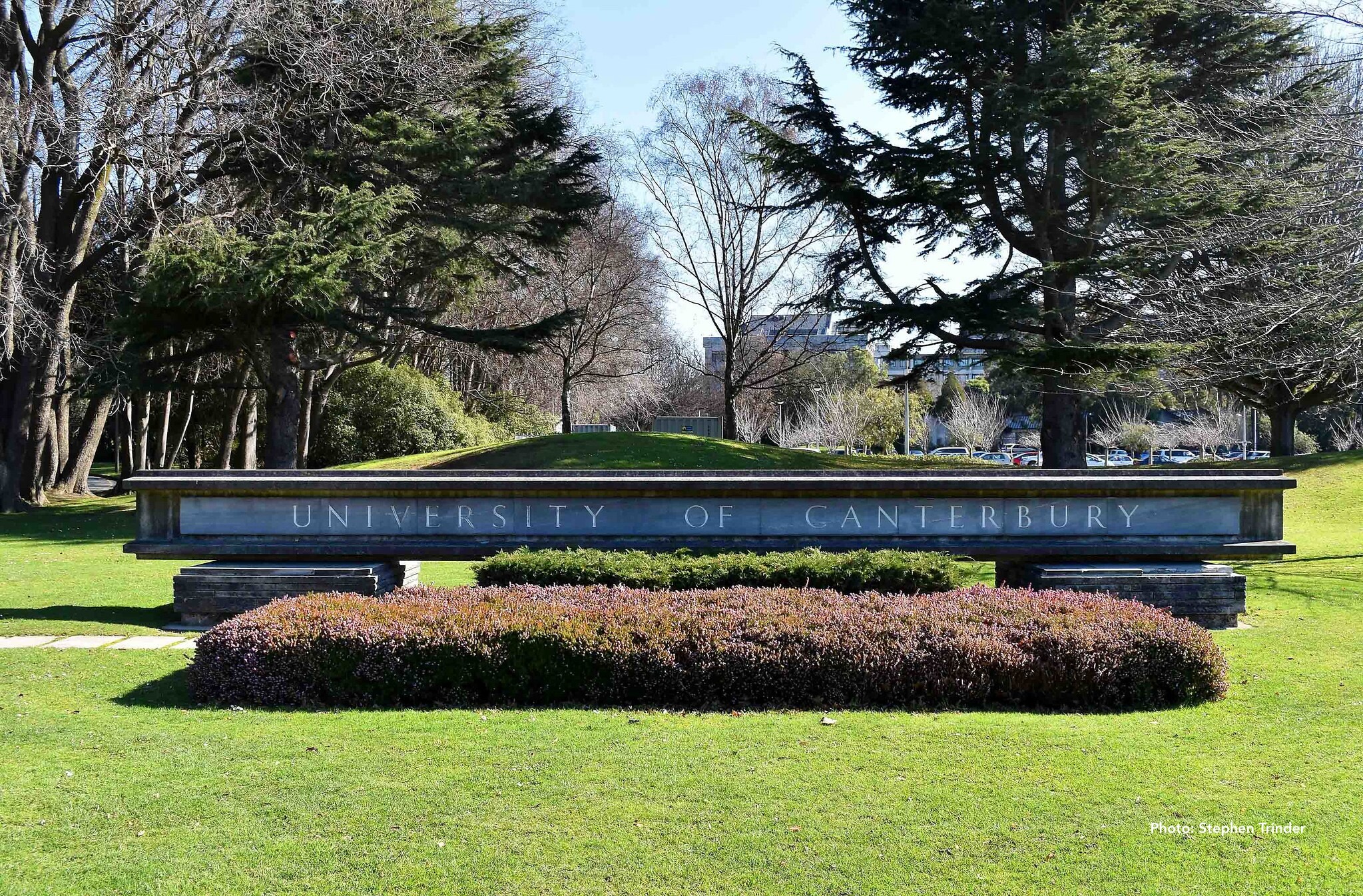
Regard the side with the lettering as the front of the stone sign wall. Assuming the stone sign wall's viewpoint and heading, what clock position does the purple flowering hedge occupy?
The purple flowering hedge is roughly at 12 o'clock from the stone sign wall.

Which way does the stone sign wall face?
toward the camera

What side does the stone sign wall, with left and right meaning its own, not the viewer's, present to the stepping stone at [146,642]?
right

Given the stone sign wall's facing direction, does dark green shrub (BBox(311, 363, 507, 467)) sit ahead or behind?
behind

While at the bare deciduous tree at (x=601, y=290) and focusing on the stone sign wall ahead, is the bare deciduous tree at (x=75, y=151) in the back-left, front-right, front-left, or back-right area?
front-right

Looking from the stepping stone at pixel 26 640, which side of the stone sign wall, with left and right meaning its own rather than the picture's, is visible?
right

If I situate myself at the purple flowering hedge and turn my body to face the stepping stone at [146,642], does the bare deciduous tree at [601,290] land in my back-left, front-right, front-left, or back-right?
front-right

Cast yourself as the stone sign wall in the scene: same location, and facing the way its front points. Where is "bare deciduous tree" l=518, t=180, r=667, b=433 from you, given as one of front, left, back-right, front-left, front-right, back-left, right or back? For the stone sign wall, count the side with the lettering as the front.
back

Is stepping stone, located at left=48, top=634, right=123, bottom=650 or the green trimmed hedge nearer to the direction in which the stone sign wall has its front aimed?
the green trimmed hedge

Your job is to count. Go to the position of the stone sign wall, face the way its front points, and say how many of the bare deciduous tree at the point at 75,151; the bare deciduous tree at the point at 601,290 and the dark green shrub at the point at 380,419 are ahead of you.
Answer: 0

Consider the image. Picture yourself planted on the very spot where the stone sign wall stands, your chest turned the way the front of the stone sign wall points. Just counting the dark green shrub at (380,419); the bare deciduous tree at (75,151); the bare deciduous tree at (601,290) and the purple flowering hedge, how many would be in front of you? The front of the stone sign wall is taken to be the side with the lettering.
1

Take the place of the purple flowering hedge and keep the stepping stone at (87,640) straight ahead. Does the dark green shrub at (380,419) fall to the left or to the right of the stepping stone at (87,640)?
right

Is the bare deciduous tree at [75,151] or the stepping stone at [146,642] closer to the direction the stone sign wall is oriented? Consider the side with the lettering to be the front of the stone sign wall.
the stepping stone
